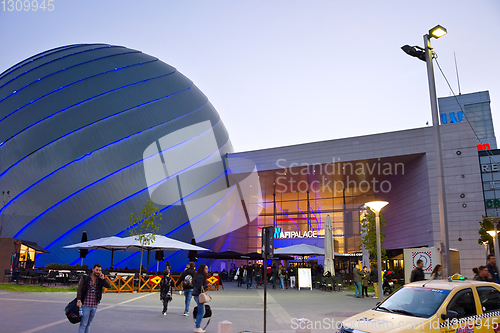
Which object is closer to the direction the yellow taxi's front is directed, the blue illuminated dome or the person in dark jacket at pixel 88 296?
the person in dark jacket

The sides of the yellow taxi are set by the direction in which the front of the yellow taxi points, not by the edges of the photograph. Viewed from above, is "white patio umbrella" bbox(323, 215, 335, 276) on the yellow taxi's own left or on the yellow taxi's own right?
on the yellow taxi's own right

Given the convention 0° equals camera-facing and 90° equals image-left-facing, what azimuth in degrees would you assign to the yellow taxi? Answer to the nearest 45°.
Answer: approximately 45°

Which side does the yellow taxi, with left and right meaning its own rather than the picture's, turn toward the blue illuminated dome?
right

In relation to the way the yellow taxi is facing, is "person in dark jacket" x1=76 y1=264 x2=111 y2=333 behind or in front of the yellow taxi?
in front

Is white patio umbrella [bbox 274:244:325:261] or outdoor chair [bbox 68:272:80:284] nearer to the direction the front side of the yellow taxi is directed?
the outdoor chair

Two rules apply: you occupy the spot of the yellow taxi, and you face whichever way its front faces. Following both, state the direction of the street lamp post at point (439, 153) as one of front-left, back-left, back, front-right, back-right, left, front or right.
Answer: back-right

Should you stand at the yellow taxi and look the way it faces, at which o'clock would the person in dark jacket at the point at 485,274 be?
The person in dark jacket is roughly at 5 o'clock from the yellow taxi.
